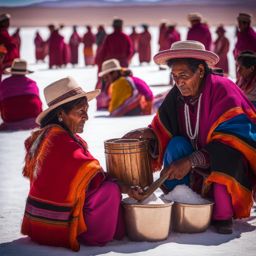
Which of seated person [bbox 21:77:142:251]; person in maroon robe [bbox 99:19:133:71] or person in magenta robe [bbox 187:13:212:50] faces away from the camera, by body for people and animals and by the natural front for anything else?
person in maroon robe [bbox 99:19:133:71]

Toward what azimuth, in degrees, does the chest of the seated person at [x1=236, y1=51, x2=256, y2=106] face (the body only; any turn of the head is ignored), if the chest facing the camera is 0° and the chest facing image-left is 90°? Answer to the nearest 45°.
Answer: approximately 45°

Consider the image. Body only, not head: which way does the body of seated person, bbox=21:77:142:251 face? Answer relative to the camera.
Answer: to the viewer's right

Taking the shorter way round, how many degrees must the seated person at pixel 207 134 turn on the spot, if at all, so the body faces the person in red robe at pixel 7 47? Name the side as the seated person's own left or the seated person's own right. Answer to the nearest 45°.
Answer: approximately 90° to the seated person's own right

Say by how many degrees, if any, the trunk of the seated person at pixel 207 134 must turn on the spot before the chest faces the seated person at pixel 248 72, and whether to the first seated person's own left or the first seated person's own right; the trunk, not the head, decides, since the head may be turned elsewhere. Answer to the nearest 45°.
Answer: approximately 135° to the first seated person's own right

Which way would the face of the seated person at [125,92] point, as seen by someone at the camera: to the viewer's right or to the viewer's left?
to the viewer's left

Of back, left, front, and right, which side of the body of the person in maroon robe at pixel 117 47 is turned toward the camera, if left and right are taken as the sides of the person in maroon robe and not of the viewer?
back

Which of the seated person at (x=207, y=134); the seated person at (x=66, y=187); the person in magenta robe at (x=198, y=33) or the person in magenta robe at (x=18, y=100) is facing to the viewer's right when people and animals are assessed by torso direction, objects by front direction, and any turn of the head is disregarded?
the seated person at (x=66, y=187)

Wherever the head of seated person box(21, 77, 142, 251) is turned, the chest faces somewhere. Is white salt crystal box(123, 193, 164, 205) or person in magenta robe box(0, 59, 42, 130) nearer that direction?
the white salt crystal
